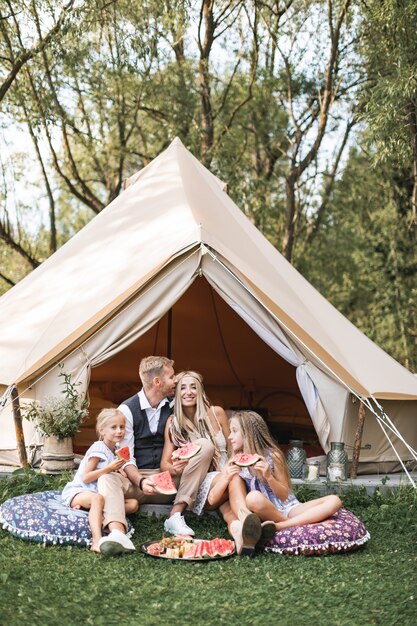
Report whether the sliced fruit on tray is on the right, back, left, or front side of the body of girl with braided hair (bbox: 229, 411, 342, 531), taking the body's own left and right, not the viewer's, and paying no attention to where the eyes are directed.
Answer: front

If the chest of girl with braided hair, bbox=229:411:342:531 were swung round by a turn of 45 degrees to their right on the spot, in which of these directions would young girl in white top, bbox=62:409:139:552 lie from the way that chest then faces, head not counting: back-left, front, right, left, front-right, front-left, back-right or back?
front

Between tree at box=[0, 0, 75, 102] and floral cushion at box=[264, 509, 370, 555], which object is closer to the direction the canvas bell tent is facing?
the floral cushion

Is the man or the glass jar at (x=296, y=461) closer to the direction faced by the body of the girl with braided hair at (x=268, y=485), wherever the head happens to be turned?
the man

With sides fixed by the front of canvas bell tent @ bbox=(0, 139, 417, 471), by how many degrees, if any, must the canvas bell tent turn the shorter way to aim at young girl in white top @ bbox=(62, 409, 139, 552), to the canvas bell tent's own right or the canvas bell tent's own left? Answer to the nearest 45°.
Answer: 0° — it already faces them

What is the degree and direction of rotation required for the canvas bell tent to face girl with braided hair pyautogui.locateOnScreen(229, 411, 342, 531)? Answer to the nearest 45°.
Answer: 0° — it already faces them

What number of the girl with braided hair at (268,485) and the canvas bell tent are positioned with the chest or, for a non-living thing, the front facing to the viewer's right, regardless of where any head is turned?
0
